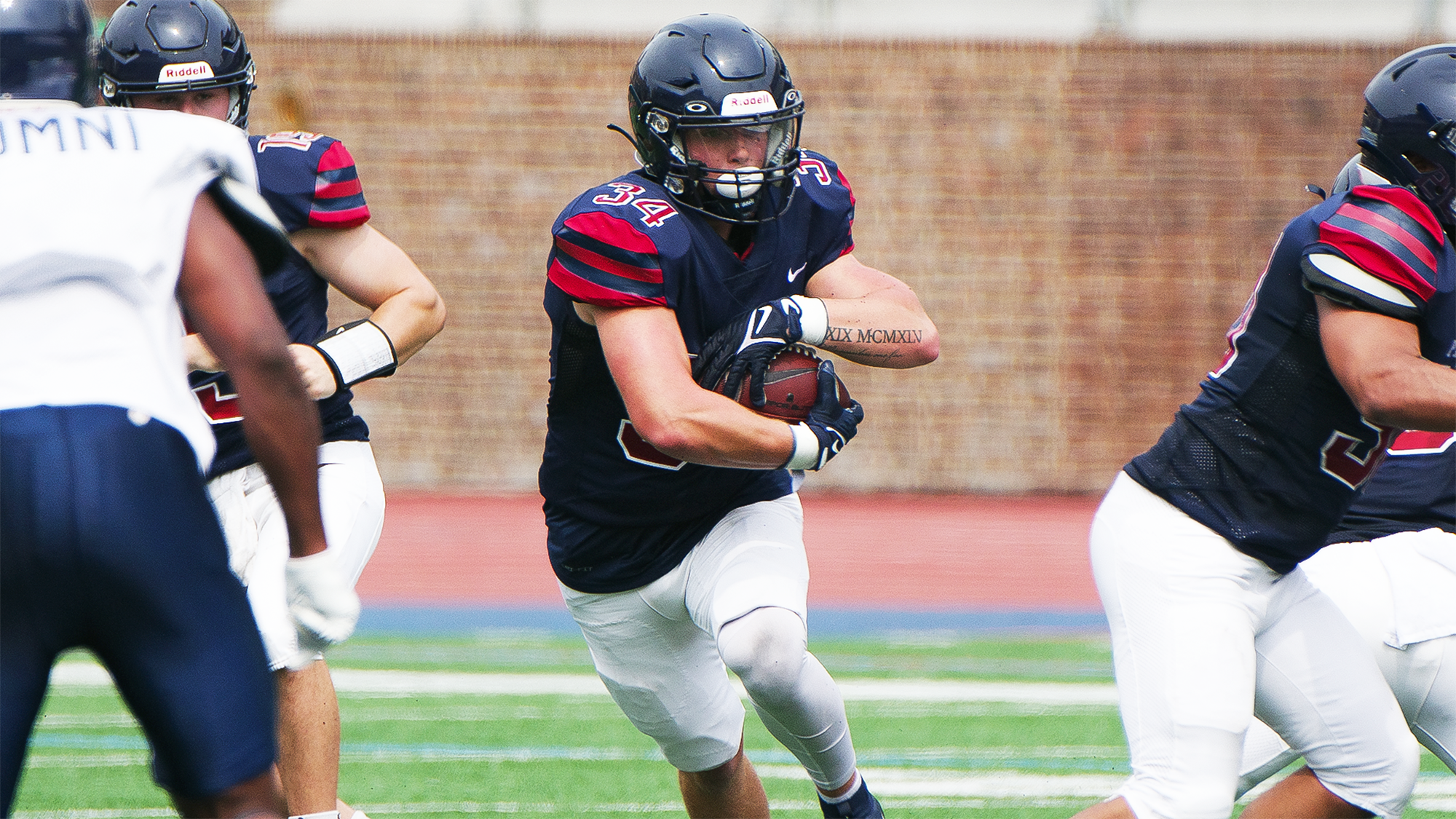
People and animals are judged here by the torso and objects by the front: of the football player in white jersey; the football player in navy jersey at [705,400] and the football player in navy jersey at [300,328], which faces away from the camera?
the football player in white jersey

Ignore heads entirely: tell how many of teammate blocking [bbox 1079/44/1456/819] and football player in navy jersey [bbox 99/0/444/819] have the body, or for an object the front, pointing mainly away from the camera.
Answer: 0

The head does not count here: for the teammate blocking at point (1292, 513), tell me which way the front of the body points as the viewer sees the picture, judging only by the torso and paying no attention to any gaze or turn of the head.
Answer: to the viewer's right

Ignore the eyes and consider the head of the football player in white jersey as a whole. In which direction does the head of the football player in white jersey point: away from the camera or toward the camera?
away from the camera

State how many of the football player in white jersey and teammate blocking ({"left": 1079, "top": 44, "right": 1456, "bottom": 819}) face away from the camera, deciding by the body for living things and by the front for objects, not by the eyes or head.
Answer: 1

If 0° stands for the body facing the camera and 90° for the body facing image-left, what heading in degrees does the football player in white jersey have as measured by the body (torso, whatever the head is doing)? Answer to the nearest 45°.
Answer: approximately 180°

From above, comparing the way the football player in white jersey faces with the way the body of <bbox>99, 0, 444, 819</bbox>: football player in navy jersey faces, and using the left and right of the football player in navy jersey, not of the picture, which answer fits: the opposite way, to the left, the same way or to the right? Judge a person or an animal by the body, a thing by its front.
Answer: the opposite way

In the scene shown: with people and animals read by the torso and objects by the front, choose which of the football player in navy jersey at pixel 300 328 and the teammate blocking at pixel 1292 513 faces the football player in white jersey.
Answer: the football player in navy jersey

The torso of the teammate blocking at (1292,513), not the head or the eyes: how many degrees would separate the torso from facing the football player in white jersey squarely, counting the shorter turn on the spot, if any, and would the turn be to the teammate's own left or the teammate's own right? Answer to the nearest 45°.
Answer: approximately 135° to the teammate's own right
